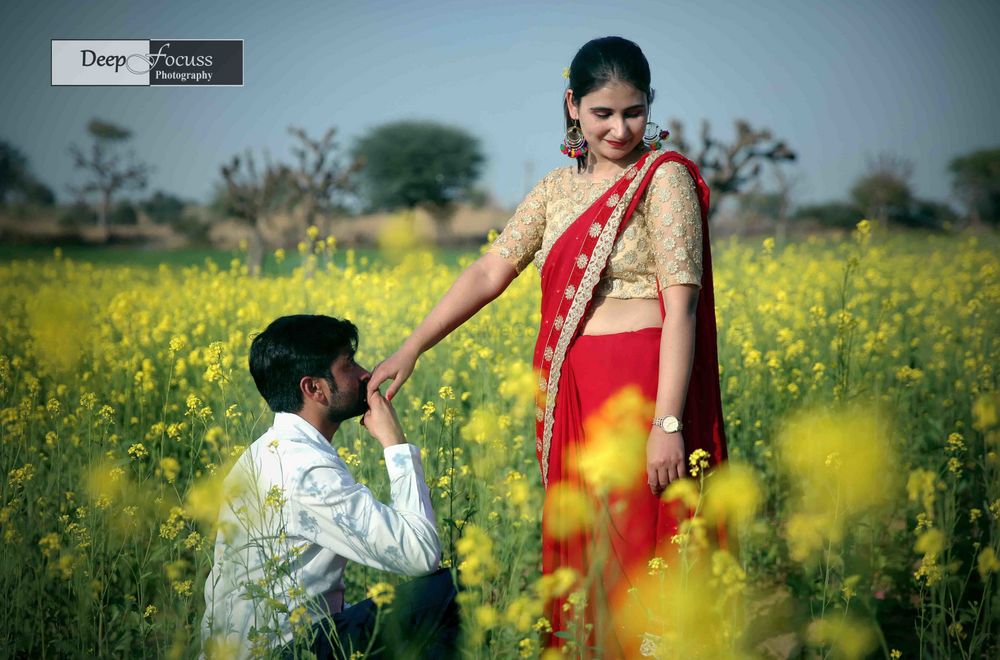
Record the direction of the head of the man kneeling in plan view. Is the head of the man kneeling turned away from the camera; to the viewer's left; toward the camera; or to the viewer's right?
to the viewer's right

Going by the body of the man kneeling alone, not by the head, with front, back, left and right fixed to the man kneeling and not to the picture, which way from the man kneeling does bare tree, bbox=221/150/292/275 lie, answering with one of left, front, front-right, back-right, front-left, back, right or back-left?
left

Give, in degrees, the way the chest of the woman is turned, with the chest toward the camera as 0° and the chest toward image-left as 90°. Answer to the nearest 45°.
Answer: approximately 45°

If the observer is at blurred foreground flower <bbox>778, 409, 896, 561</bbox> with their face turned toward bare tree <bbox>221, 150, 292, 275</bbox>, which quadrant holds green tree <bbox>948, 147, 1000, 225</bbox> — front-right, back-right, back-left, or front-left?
front-right

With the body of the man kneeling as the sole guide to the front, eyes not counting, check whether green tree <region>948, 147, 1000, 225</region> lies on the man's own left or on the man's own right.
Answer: on the man's own left

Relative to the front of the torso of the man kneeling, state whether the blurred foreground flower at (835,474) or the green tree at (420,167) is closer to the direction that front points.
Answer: the blurred foreground flower

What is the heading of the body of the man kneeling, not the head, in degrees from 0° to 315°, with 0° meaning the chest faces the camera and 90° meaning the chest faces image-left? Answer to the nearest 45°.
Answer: approximately 270°

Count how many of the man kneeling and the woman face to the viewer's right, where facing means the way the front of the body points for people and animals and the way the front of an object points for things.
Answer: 1

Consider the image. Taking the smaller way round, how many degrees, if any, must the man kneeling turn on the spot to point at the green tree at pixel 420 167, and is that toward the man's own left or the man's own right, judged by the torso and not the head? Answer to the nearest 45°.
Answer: approximately 90° to the man's own left
